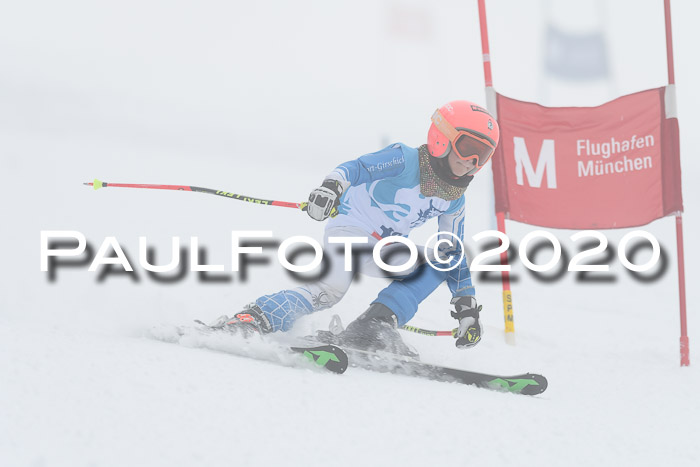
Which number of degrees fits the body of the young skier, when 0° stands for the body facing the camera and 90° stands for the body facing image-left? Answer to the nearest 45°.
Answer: approximately 315°

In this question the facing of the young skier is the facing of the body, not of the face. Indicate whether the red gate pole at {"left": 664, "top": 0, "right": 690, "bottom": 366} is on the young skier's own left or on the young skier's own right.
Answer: on the young skier's own left

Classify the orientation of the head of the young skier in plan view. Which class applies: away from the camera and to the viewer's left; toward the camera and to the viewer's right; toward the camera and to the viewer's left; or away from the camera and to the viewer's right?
toward the camera and to the viewer's right

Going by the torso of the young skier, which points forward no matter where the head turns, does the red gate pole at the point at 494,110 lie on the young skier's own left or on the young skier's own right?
on the young skier's own left

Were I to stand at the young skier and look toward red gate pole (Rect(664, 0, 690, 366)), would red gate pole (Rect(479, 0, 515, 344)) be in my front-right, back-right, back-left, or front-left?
front-left

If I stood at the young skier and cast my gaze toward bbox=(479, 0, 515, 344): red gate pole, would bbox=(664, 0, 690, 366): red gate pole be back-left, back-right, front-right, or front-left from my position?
front-right
